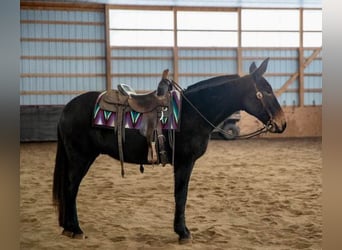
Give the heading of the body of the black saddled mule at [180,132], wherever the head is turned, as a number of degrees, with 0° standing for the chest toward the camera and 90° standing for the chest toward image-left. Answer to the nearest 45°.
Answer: approximately 270°
